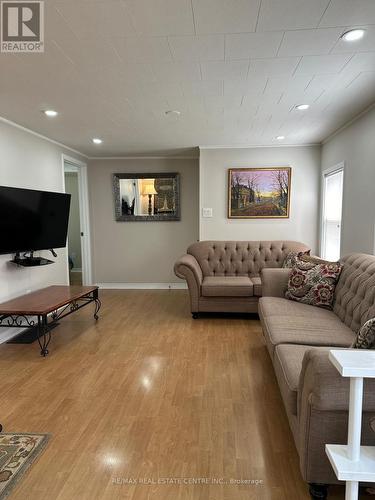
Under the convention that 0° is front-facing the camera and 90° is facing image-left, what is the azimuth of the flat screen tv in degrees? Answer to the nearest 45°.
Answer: approximately 315°

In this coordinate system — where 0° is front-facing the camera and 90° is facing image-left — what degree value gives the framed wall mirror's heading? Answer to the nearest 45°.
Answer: approximately 0°

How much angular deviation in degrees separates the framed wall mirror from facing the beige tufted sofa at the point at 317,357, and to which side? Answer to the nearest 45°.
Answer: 0° — it already faces it

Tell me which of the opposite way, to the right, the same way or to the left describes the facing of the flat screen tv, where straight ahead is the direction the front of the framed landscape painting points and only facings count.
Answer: to the left

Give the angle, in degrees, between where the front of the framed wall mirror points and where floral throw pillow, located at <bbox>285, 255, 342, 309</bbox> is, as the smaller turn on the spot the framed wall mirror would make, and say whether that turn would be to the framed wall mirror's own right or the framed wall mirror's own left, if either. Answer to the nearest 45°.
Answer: approximately 45° to the framed wall mirror's own left

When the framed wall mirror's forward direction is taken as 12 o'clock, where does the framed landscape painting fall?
The framed landscape painting is roughly at 10 o'clock from the framed wall mirror.

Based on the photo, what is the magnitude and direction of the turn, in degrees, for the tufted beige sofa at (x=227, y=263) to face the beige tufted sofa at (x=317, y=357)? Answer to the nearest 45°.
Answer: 0° — it already faces it

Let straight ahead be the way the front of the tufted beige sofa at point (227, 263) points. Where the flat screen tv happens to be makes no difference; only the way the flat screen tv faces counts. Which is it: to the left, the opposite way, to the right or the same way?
to the left
